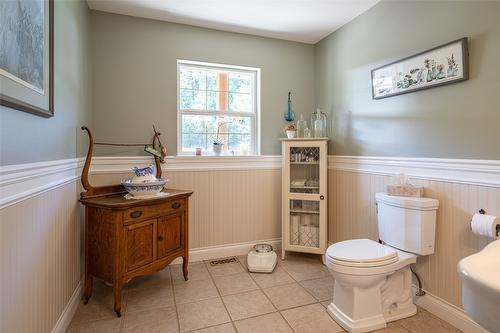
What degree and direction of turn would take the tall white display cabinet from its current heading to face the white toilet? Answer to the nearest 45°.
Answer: approximately 45° to its left

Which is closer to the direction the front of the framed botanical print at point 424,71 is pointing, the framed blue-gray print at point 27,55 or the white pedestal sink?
the framed blue-gray print

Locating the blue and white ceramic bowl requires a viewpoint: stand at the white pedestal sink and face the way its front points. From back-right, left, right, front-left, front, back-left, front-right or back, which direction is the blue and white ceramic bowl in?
front-right

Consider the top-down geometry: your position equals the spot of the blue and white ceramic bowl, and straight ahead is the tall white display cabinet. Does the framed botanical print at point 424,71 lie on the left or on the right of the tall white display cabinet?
right

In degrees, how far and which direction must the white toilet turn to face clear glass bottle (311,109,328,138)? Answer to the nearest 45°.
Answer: approximately 90° to its right

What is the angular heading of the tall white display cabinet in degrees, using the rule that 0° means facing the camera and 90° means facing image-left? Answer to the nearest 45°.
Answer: approximately 0°

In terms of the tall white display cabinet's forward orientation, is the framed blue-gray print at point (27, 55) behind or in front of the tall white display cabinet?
in front

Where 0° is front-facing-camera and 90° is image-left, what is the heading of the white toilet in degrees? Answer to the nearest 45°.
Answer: approximately 45°

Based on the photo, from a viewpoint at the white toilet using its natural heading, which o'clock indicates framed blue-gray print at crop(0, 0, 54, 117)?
The framed blue-gray print is roughly at 12 o'clock from the white toilet.

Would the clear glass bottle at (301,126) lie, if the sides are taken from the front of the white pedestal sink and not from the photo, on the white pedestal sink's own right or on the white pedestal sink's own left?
on the white pedestal sink's own right

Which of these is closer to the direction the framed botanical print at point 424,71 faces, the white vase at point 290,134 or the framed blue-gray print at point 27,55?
the framed blue-gray print

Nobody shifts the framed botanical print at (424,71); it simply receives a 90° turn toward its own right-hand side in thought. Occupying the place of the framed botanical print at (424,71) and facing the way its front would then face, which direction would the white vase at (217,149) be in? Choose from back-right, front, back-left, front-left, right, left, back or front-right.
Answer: front-left

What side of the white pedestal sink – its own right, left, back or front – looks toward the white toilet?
right
